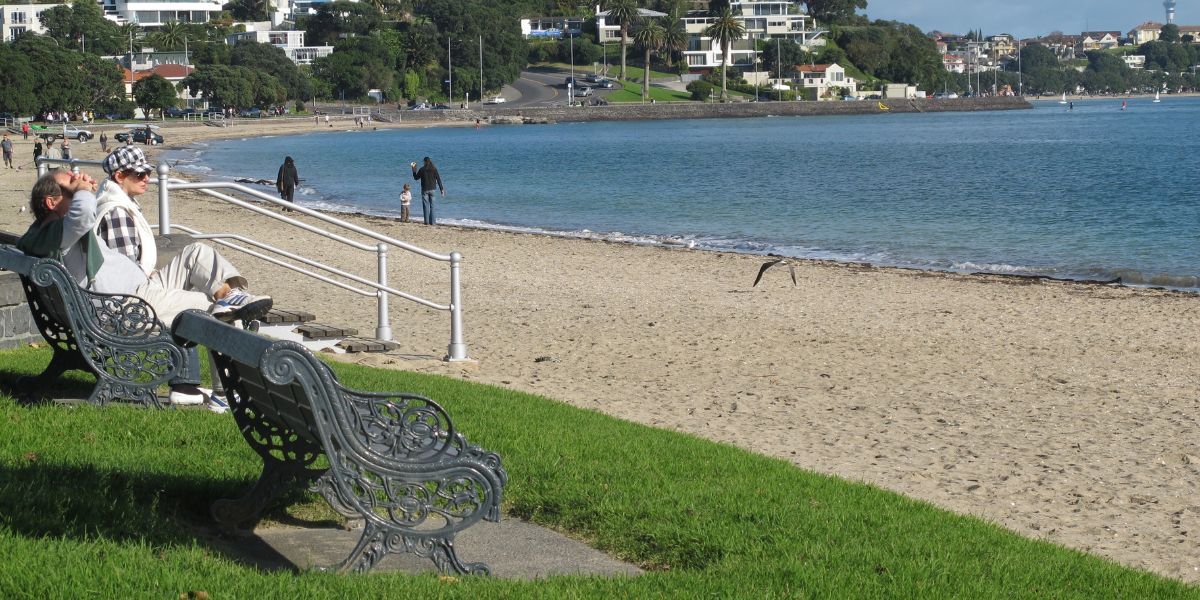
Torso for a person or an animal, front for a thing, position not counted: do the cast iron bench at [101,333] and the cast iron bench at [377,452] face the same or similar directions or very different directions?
same or similar directions

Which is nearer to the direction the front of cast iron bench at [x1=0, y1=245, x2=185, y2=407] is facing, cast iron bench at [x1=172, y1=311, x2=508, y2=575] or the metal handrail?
the metal handrail

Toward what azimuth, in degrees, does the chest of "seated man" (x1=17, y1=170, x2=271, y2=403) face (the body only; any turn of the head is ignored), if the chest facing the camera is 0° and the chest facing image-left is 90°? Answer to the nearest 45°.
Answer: approximately 270°

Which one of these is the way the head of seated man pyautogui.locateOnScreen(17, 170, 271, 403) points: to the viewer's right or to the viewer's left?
to the viewer's right

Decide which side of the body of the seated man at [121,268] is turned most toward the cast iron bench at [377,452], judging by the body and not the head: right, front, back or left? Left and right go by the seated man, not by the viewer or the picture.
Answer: right

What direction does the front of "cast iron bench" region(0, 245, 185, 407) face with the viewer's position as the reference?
facing away from the viewer and to the right of the viewer

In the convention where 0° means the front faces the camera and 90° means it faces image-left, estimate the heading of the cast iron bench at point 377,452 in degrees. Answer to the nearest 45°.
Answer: approximately 225°

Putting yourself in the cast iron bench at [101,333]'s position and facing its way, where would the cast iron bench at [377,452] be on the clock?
the cast iron bench at [377,452] is roughly at 4 o'clock from the cast iron bench at [101,333].
